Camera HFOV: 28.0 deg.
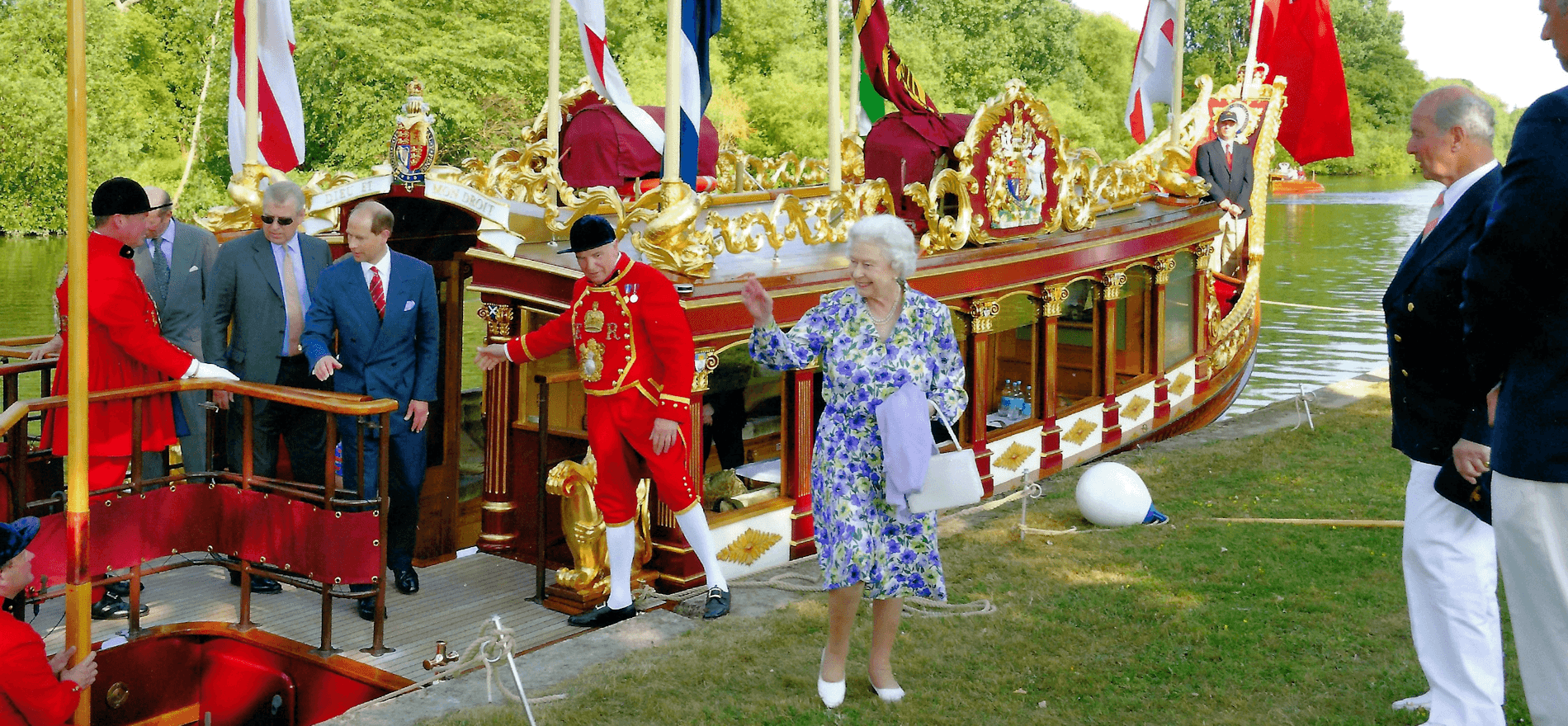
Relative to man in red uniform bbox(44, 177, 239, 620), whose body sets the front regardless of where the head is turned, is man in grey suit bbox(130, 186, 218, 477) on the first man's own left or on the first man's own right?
on the first man's own left

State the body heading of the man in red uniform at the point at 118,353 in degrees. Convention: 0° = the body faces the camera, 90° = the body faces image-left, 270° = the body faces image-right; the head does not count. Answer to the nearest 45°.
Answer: approximately 270°

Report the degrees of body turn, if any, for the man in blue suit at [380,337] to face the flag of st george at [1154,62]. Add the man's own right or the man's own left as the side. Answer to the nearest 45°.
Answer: approximately 135° to the man's own left

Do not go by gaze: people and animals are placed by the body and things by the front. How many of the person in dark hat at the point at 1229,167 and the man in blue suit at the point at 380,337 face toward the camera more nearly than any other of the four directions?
2

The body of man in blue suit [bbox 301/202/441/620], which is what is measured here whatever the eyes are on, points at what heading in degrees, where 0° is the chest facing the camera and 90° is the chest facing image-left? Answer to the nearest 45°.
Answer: approximately 0°

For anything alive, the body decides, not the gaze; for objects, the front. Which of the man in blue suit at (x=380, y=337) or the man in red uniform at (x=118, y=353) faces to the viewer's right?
the man in red uniform

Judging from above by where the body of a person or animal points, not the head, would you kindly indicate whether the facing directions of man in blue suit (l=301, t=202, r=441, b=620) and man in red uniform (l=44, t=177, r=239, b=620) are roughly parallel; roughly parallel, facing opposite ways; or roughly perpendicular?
roughly perpendicular

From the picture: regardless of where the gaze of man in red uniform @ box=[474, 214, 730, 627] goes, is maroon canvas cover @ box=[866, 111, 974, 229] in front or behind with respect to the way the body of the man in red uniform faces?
behind

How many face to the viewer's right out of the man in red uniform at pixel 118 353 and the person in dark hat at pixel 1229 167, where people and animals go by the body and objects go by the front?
1
